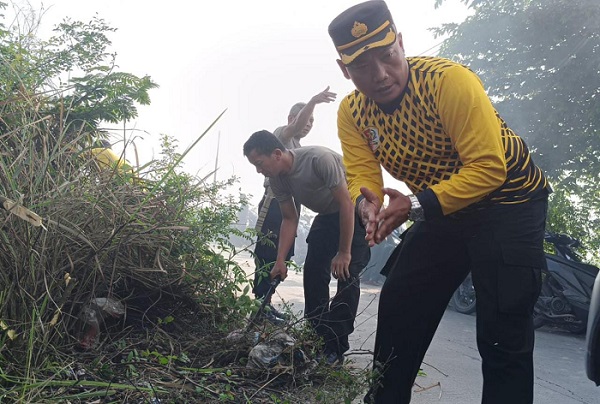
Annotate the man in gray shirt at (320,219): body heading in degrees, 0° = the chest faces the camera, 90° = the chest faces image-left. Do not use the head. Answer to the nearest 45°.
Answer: approximately 45°

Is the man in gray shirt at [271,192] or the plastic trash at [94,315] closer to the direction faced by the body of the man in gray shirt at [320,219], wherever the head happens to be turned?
the plastic trash

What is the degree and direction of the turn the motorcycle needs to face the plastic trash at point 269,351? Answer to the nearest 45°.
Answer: approximately 45° to its left

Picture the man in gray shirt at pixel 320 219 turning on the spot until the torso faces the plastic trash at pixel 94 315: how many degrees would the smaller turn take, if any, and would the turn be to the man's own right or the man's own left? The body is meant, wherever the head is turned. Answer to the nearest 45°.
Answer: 0° — they already face it

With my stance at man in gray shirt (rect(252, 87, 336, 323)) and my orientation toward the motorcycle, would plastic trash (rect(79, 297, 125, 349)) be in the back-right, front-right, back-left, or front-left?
back-right
